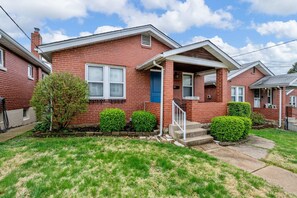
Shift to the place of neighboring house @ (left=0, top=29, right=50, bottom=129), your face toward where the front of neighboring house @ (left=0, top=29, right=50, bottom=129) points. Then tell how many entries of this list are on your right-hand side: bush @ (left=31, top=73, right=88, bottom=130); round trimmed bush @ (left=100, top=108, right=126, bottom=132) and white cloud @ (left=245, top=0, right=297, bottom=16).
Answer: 0

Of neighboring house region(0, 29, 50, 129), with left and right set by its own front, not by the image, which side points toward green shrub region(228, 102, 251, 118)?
left

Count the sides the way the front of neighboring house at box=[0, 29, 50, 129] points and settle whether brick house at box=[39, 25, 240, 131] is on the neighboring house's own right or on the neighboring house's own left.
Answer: on the neighboring house's own left

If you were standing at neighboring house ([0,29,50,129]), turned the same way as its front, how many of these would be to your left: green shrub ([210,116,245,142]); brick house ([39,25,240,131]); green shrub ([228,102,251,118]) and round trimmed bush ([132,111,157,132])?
4

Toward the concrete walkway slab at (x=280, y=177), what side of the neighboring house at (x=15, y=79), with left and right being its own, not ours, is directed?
left

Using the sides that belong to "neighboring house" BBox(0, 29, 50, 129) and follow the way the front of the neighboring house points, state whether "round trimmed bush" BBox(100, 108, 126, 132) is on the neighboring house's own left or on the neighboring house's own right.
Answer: on the neighboring house's own left

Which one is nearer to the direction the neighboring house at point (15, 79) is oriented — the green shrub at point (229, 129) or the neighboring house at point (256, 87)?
the green shrub

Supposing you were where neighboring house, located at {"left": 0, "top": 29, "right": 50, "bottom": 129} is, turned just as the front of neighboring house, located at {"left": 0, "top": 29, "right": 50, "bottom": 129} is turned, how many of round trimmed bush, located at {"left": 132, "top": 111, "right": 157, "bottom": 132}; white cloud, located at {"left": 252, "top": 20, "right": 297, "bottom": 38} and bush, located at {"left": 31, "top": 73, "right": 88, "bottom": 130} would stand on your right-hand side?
0

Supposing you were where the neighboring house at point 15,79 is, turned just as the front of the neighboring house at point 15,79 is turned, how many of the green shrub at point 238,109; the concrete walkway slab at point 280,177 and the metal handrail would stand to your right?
0

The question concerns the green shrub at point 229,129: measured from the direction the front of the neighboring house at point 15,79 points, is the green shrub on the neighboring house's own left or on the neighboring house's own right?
on the neighboring house's own left

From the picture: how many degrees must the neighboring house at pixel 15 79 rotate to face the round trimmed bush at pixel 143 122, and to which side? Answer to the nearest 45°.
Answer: approximately 90° to its left

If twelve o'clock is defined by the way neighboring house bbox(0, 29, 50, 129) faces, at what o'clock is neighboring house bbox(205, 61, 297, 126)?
neighboring house bbox(205, 61, 297, 126) is roughly at 8 o'clock from neighboring house bbox(0, 29, 50, 129).

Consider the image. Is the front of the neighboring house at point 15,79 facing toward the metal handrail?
no

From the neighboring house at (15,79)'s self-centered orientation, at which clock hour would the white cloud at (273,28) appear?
The white cloud is roughly at 8 o'clock from the neighboring house.
